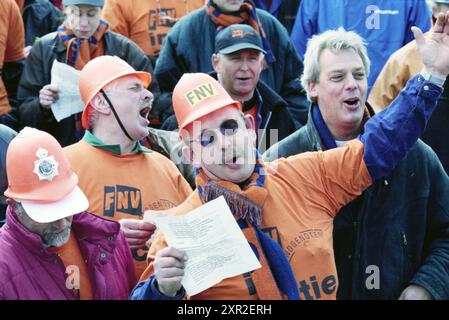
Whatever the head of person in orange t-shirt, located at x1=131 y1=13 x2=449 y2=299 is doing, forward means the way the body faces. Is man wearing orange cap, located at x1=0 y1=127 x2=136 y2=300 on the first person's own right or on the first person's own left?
on the first person's own right

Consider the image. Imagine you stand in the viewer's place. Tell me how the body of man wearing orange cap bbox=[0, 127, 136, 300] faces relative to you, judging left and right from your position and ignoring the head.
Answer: facing the viewer and to the right of the viewer

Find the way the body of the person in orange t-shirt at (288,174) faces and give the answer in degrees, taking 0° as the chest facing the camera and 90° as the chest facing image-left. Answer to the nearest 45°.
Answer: approximately 0°

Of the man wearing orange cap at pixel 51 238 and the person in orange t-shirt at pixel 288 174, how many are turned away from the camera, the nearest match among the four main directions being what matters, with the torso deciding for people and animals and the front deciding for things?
0
